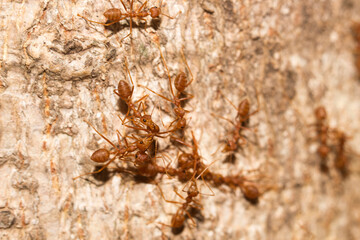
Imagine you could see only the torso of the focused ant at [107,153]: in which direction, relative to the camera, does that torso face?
to the viewer's right

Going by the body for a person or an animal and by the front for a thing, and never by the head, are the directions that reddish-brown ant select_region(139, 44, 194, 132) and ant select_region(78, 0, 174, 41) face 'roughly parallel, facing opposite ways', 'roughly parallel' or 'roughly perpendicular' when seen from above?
roughly perpendicular
